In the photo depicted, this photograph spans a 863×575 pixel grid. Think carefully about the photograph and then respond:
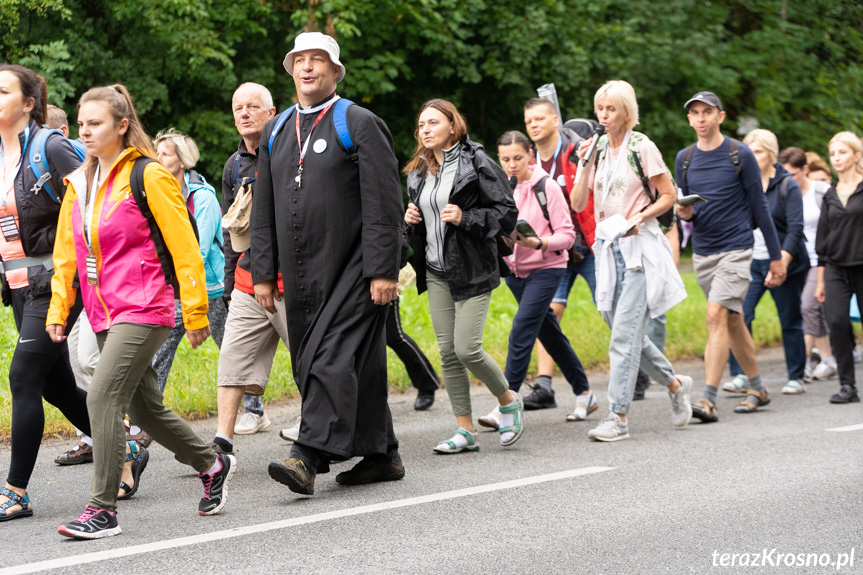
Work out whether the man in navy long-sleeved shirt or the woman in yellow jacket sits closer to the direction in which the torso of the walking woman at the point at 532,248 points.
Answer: the woman in yellow jacket

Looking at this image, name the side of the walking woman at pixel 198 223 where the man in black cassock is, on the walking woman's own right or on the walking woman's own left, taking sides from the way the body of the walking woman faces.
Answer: on the walking woman's own left

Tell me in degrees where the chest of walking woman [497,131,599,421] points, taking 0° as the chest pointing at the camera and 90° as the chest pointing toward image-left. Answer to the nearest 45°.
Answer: approximately 45°

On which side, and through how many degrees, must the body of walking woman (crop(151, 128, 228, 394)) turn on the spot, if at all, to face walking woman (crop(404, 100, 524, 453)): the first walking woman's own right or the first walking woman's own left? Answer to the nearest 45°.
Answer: approximately 90° to the first walking woman's own left

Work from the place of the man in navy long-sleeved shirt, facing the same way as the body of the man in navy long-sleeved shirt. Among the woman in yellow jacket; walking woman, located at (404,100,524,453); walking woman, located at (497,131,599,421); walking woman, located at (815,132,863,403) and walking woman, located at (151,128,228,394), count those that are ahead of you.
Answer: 4

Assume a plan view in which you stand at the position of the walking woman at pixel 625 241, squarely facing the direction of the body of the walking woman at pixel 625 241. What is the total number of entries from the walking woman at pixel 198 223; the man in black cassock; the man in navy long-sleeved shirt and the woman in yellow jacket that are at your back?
1

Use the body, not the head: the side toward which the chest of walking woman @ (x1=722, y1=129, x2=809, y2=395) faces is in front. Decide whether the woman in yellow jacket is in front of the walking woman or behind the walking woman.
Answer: in front

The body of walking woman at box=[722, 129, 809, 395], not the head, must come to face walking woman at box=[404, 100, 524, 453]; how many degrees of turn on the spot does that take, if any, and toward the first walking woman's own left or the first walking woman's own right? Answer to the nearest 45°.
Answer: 0° — they already face them

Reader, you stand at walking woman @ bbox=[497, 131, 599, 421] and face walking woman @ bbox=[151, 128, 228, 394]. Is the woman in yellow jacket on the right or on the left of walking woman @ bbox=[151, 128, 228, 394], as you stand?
left

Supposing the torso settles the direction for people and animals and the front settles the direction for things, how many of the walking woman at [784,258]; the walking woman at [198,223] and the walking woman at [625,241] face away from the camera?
0

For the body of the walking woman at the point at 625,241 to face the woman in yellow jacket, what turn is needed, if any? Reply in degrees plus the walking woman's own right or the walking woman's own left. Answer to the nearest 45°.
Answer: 0° — they already face them

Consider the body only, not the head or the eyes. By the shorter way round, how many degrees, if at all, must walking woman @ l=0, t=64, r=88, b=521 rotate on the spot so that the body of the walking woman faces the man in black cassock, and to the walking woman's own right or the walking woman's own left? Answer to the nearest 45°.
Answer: approximately 135° to the walking woman's own left

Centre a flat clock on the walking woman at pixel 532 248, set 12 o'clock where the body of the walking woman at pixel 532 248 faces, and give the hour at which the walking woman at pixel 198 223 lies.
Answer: the walking woman at pixel 198 223 is roughly at 1 o'clock from the walking woman at pixel 532 248.

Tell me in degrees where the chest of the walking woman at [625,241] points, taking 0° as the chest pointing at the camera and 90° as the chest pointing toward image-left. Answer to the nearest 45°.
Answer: approximately 45°
